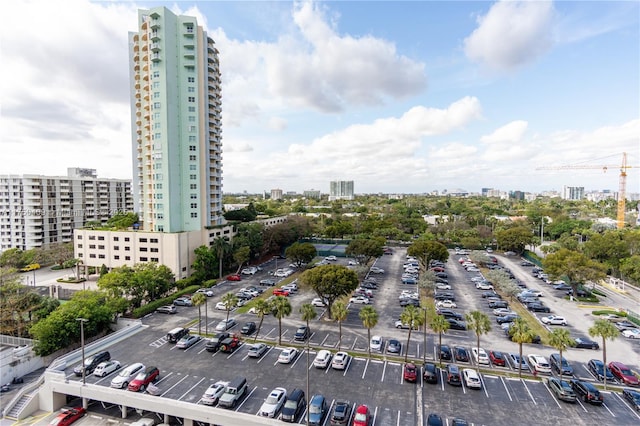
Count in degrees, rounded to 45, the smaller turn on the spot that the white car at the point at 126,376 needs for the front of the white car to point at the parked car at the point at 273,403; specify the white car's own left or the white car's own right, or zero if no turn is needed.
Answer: approximately 90° to the white car's own left

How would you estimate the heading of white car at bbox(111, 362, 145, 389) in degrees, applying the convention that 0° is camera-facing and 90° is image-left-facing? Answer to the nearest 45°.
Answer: approximately 45°

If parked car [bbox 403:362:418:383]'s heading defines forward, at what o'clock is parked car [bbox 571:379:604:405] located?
parked car [bbox 571:379:604:405] is roughly at 3 o'clock from parked car [bbox 403:362:418:383].

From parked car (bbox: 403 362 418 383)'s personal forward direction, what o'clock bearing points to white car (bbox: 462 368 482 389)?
The white car is roughly at 3 o'clock from the parked car.

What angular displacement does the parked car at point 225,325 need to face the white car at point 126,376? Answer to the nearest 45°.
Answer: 0° — it already faces it
